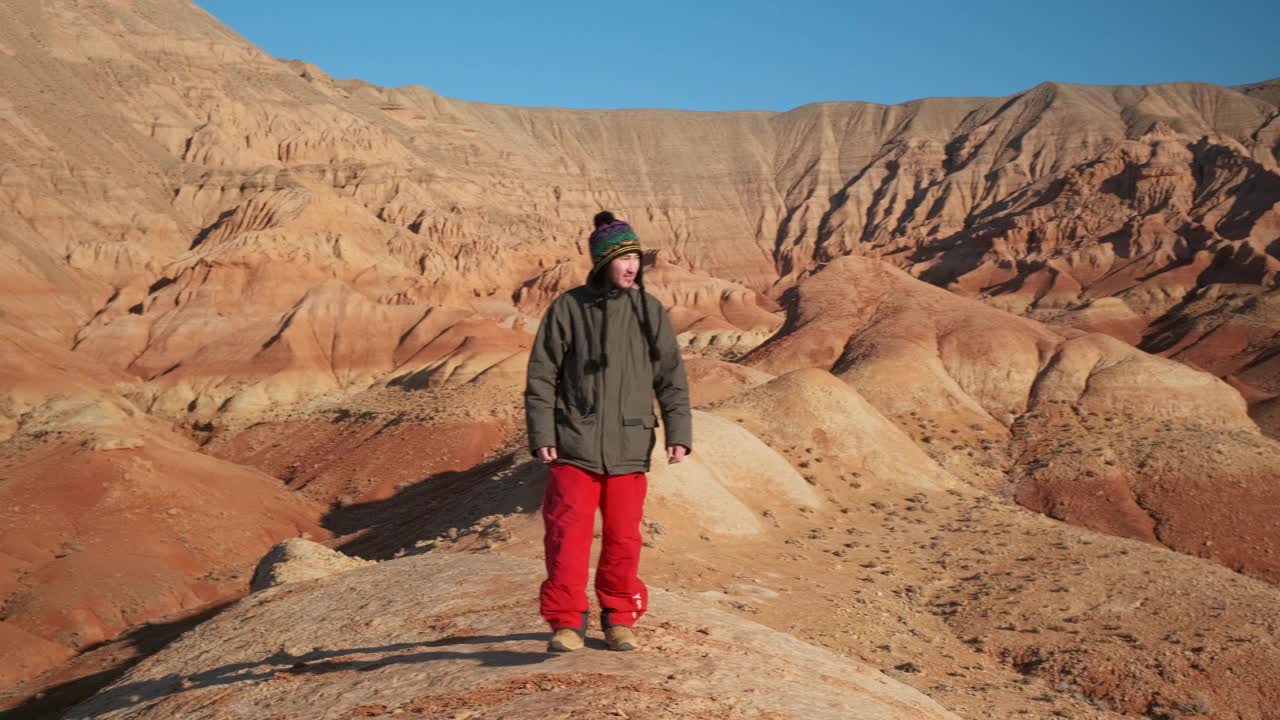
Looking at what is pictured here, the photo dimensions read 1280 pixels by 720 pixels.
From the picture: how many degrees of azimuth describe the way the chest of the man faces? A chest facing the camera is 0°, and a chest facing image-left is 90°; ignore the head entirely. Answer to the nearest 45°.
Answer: approximately 0°

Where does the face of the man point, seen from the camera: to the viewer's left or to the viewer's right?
to the viewer's right
